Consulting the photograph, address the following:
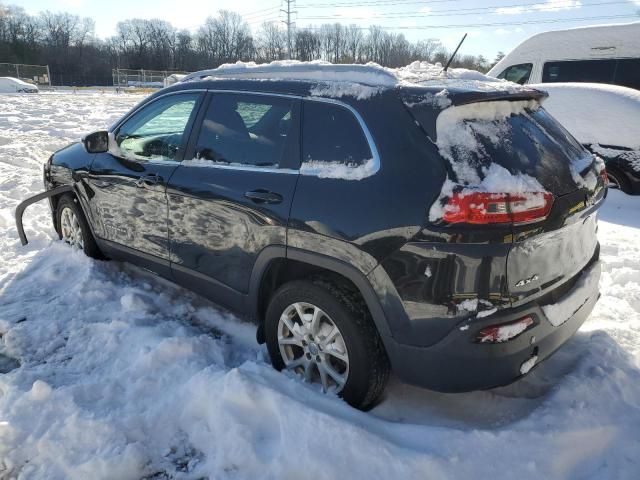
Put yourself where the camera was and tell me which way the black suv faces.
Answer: facing away from the viewer and to the left of the viewer

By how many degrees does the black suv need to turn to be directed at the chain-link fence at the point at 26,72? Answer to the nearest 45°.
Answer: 0° — it already faces it

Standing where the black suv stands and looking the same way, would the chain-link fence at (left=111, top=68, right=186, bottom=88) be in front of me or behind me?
in front
